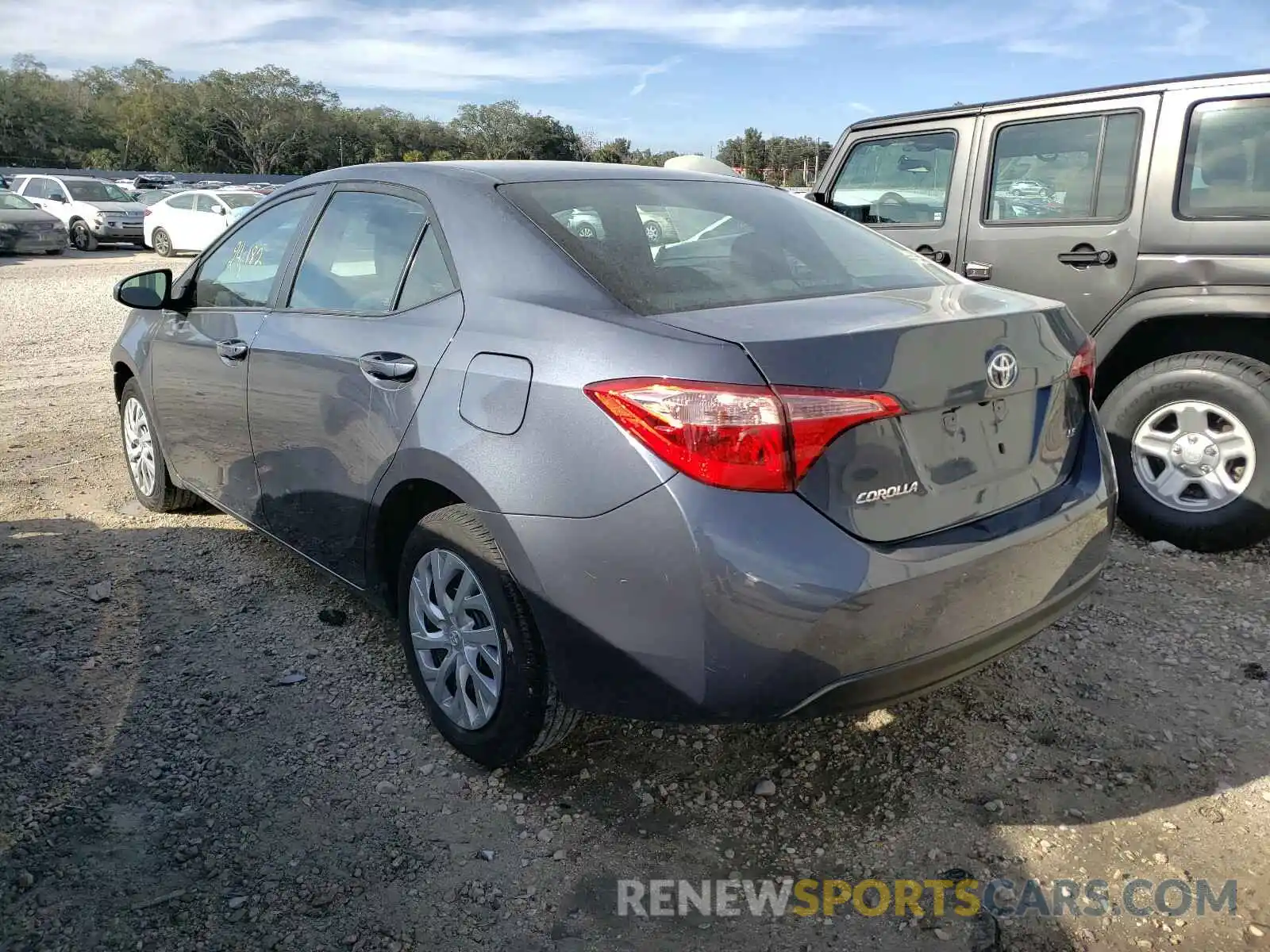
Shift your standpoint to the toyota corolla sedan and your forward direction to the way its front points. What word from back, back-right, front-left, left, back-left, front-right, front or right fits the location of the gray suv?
right

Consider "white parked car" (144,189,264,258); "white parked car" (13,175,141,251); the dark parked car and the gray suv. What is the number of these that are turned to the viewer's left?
1

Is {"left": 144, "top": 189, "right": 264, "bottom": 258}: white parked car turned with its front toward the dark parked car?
no

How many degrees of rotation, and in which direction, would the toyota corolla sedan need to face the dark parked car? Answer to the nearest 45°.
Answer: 0° — it already faces it

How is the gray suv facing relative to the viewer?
to the viewer's left

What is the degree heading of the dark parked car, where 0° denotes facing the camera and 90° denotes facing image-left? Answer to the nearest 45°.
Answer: approximately 315°

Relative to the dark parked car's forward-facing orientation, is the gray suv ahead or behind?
ahead

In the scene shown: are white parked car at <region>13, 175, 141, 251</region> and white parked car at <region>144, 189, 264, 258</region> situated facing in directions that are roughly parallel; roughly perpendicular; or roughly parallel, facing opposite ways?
roughly parallel

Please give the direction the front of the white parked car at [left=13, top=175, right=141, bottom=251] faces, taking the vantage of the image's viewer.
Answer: facing the viewer and to the right of the viewer

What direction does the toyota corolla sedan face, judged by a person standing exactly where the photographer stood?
facing away from the viewer and to the left of the viewer

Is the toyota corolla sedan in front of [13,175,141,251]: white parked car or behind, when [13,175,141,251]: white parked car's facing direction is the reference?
in front

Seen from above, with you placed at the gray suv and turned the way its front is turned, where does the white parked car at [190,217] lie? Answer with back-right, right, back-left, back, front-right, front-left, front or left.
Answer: front-right

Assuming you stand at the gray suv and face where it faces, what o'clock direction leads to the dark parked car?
The dark parked car is roughly at 1 o'clock from the gray suv.
